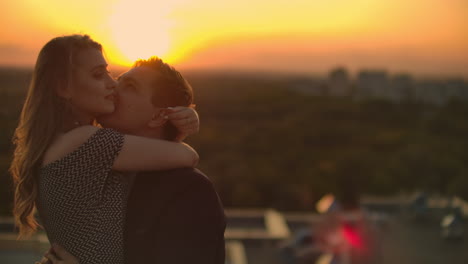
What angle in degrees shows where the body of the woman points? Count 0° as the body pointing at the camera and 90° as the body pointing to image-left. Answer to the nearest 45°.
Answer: approximately 270°

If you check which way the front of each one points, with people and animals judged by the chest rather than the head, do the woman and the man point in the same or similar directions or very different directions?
very different directions

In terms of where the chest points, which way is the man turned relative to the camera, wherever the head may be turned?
to the viewer's left

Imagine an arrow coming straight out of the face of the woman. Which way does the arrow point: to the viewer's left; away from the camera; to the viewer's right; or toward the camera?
to the viewer's right
